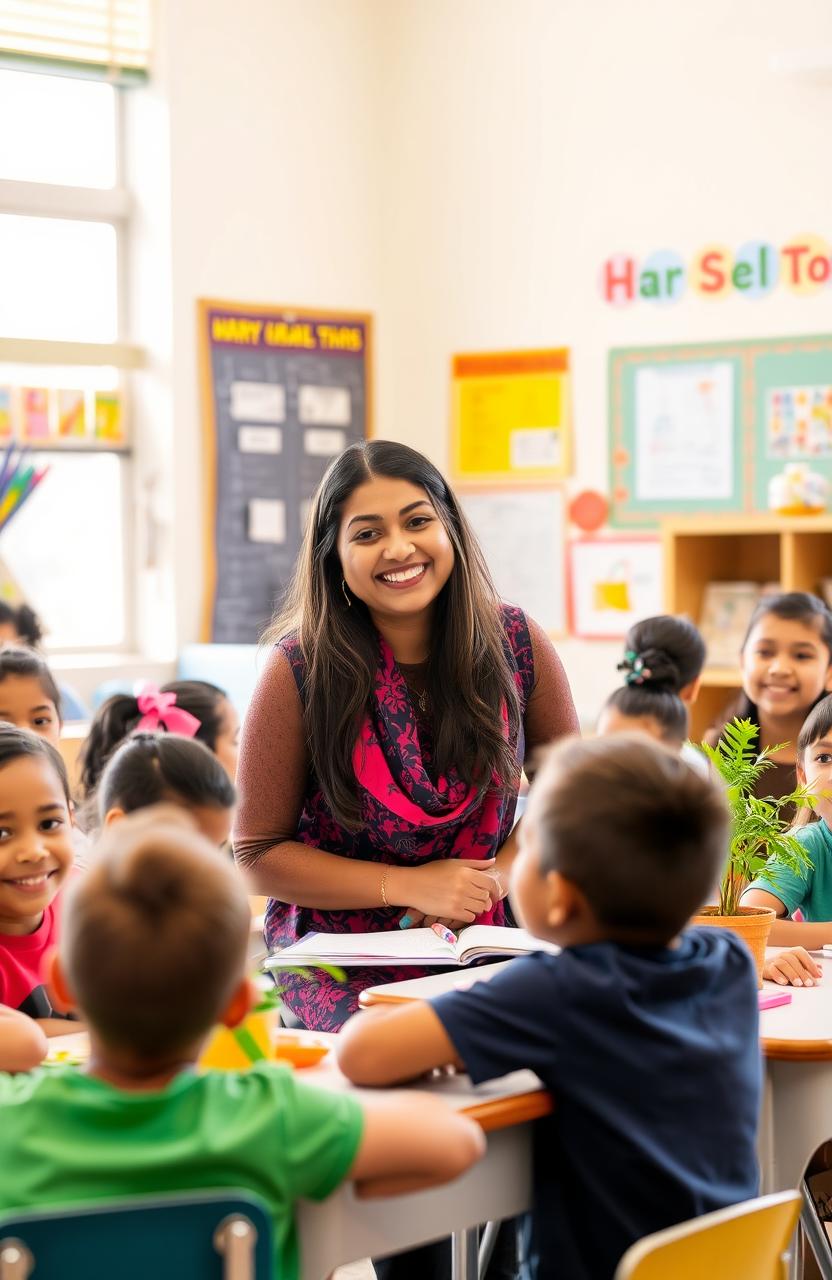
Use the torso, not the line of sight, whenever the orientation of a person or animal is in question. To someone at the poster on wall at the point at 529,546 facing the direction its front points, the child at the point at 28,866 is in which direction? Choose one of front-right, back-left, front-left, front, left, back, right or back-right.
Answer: front

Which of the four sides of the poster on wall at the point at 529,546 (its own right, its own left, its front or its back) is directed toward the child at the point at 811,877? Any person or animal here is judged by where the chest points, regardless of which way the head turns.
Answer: front

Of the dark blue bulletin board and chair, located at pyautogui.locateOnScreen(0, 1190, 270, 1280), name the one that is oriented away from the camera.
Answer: the chair

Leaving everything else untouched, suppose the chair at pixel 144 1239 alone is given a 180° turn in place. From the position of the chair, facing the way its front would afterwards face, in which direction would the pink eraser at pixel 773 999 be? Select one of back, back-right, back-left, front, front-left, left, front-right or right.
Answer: back-left

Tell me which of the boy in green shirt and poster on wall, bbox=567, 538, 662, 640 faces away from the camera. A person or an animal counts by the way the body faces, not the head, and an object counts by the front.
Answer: the boy in green shirt

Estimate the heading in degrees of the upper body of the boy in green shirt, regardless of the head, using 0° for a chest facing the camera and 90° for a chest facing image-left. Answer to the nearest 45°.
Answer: approximately 180°

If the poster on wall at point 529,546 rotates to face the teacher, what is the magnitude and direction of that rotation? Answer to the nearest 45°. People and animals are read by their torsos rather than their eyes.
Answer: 0° — it already faces them

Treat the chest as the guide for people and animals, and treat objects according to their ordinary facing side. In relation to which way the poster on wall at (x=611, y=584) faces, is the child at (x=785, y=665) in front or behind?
in front

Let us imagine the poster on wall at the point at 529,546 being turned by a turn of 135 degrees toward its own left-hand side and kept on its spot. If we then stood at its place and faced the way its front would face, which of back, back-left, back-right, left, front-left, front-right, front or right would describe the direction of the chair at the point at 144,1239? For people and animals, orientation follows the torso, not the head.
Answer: back-right

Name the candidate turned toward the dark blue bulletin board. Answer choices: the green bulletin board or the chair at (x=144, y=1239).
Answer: the chair

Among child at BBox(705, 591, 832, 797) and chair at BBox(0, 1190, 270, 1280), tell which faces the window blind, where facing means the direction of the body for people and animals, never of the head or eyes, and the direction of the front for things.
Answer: the chair

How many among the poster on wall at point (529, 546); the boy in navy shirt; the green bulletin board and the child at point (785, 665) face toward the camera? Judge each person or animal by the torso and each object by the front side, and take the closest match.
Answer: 3

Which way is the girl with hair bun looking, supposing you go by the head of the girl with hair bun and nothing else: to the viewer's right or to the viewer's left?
to the viewer's left

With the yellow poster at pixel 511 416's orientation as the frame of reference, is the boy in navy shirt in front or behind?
in front

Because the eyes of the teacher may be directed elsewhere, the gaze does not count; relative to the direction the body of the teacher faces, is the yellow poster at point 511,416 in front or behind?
behind

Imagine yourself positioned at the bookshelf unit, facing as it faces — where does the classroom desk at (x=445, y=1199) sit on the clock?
The classroom desk is roughly at 12 o'clock from the bookshelf unit.

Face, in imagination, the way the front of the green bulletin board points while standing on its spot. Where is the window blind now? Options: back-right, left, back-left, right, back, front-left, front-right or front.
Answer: right

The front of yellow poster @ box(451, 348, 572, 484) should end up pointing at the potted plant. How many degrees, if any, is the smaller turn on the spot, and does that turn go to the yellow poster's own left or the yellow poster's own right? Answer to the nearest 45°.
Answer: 0° — it already faces it

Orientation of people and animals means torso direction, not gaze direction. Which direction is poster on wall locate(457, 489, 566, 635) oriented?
toward the camera

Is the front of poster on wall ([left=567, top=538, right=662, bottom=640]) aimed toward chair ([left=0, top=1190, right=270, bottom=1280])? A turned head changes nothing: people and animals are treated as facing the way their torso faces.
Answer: yes
